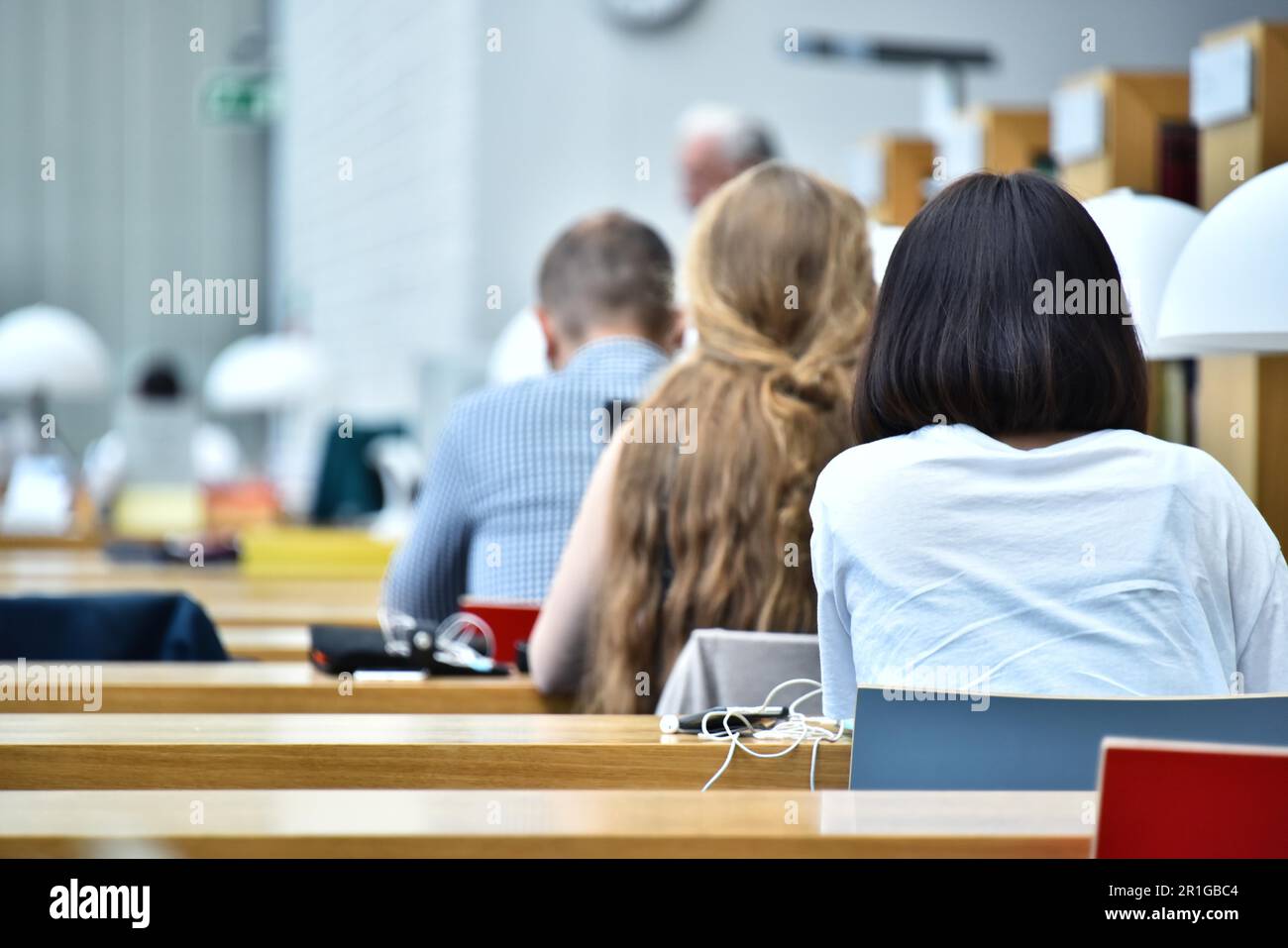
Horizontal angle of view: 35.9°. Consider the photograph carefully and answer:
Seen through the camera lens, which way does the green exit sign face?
facing the viewer

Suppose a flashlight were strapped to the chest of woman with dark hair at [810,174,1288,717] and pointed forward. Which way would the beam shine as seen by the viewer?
away from the camera

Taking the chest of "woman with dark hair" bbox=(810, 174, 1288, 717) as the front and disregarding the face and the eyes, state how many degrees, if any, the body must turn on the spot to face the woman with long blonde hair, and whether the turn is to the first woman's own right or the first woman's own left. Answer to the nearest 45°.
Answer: approximately 45° to the first woman's own left

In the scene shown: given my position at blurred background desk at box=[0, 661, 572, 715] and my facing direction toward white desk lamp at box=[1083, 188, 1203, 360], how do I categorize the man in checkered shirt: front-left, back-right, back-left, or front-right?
front-left

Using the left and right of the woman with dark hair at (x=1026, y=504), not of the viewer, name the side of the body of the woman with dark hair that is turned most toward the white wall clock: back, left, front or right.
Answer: front

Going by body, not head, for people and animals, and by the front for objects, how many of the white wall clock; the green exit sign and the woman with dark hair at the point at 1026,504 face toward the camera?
2

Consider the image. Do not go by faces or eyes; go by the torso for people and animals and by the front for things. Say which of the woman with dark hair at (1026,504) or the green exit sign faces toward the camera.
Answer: the green exit sign

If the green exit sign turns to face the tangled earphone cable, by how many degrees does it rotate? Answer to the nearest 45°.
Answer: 0° — it already faces it

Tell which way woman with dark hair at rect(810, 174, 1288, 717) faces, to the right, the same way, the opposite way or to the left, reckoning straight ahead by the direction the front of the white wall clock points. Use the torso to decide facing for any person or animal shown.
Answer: the opposite way

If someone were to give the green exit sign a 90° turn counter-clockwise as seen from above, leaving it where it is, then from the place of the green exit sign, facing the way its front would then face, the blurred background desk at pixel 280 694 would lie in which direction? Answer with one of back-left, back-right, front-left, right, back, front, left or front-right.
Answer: right

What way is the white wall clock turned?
toward the camera

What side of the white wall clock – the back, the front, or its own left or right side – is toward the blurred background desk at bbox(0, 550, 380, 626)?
front

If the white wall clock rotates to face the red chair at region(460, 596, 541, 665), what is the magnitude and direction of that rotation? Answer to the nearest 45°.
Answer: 0° — it already faces it

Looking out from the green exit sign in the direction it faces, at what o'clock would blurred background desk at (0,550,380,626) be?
The blurred background desk is roughly at 12 o'clock from the green exit sign.

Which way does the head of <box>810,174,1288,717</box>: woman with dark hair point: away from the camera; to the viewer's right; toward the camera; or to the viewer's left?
away from the camera

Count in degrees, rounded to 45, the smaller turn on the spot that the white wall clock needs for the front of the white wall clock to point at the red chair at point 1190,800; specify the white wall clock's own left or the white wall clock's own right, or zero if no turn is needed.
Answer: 0° — it already faces it

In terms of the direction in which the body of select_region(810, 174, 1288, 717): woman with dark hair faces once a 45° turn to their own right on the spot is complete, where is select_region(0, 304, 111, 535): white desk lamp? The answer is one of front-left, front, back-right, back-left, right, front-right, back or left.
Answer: left

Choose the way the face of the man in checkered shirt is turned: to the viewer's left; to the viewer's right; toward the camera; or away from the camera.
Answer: away from the camera
